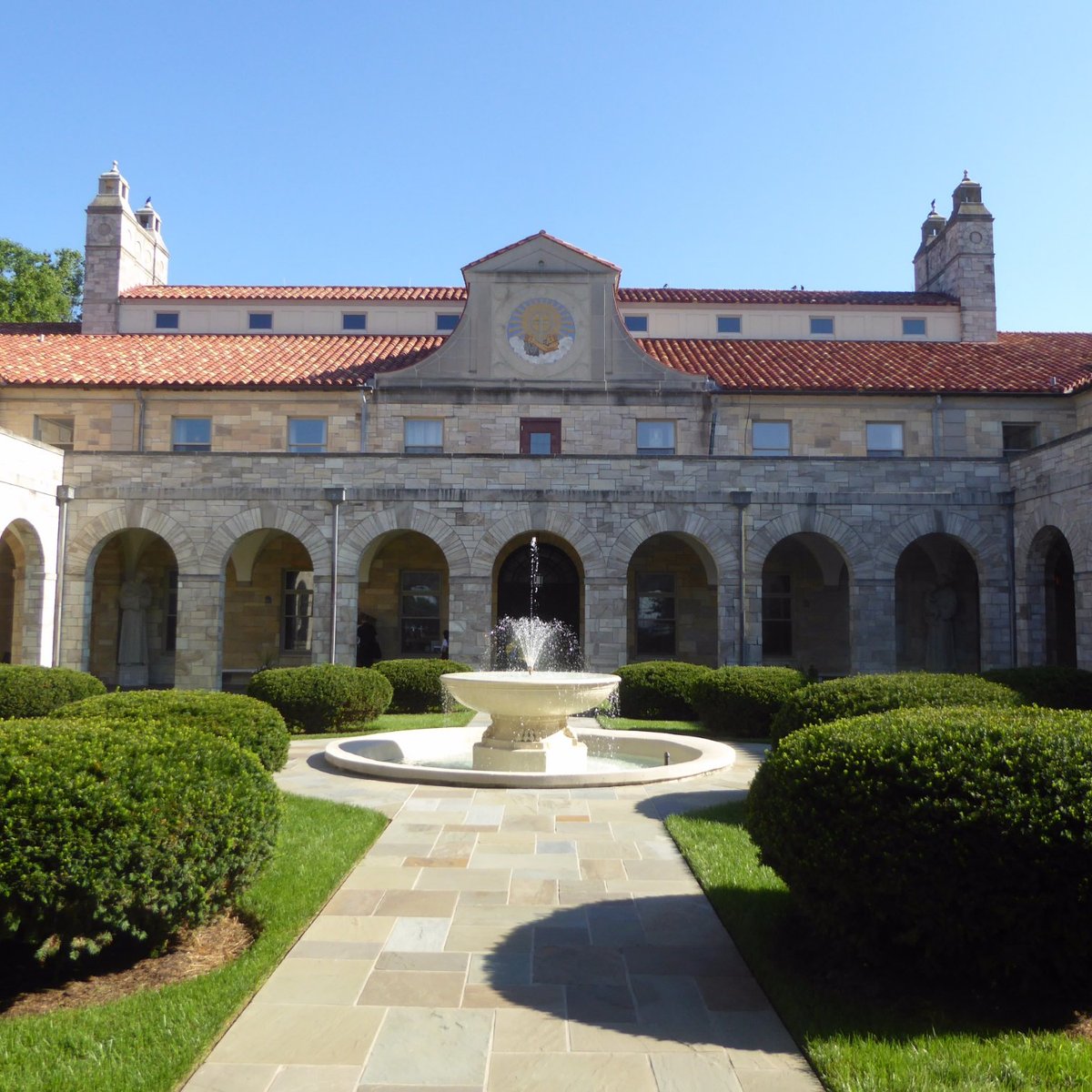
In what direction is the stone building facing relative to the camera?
toward the camera

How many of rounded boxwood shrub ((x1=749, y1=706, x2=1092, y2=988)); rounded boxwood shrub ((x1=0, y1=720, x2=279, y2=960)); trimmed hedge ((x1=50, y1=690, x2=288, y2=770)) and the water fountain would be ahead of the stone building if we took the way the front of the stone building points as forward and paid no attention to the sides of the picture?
4

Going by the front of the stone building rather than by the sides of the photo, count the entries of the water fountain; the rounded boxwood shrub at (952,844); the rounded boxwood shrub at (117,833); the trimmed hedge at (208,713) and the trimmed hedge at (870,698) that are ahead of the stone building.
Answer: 5

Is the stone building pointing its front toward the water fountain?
yes

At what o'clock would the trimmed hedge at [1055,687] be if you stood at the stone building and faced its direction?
The trimmed hedge is roughly at 11 o'clock from the stone building.

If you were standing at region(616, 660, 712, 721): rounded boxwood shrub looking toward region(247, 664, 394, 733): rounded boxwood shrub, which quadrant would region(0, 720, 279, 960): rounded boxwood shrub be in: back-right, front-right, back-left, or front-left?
front-left

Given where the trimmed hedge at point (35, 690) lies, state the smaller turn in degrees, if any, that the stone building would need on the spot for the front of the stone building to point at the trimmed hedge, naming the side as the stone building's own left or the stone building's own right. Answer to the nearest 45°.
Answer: approximately 45° to the stone building's own right

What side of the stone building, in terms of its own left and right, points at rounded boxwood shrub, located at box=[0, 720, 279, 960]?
front

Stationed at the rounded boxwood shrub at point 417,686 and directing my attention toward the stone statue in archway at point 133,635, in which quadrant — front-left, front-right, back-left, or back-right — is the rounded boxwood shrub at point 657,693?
back-right

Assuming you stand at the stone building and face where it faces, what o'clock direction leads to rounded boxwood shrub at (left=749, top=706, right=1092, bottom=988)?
The rounded boxwood shrub is roughly at 12 o'clock from the stone building.

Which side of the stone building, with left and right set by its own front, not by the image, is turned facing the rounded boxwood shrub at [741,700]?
front

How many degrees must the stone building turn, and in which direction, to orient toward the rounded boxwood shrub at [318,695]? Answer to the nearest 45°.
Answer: approximately 45° to its right

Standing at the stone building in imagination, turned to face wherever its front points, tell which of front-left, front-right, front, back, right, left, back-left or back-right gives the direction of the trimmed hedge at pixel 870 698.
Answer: front
